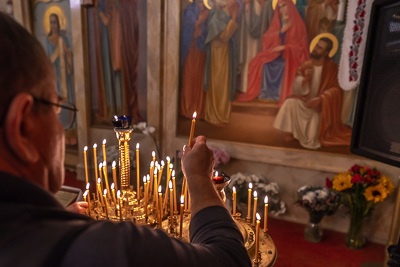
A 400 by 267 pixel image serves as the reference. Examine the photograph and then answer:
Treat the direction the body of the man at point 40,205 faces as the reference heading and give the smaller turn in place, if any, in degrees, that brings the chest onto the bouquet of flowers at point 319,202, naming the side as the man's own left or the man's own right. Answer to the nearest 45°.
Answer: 0° — they already face it

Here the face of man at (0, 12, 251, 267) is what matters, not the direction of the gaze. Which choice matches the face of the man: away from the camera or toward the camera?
away from the camera

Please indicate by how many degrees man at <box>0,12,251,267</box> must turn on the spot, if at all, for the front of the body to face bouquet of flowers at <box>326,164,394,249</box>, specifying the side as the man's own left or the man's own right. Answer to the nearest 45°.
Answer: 0° — they already face it

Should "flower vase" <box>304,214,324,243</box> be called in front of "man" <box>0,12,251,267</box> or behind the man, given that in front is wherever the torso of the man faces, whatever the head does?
in front

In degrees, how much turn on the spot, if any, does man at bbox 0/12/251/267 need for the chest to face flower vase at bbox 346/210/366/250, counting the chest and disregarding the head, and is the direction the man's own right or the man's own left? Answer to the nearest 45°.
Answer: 0° — they already face it

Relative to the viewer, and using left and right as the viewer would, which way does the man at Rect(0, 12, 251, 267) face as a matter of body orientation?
facing away from the viewer and to the right of the viewer
